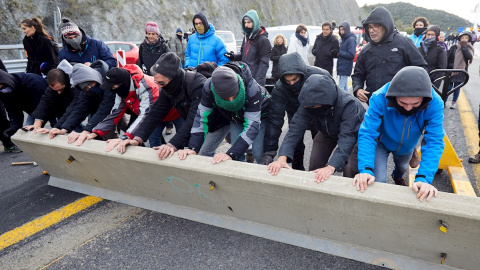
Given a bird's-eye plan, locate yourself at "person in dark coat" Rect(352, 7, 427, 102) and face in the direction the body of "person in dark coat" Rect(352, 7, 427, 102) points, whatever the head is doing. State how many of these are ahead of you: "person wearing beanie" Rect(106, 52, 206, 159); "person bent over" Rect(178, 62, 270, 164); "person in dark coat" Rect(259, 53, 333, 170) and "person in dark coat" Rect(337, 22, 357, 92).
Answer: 3

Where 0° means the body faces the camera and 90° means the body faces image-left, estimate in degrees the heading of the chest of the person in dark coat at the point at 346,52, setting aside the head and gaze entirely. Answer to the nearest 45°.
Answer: approximately 45°

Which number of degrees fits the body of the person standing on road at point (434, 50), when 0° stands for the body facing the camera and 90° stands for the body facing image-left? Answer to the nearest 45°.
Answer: approximately 45°

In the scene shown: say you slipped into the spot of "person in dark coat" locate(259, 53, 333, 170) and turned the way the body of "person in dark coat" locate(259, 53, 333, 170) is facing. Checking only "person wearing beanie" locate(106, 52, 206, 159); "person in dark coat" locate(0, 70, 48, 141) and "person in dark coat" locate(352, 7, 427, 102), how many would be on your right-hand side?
2

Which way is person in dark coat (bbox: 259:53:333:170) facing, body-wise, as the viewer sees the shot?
toward the camera

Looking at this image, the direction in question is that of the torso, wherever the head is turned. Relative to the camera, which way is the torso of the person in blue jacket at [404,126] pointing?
toward the camera

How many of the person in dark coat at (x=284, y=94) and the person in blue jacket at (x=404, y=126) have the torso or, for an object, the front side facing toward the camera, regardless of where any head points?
2

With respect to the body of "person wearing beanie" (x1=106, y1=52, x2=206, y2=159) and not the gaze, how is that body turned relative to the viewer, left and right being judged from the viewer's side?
facing the viewer and to the left of the viewer

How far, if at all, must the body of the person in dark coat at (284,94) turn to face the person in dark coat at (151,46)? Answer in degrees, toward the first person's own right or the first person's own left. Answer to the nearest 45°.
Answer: approximately 135° to the first person's own right

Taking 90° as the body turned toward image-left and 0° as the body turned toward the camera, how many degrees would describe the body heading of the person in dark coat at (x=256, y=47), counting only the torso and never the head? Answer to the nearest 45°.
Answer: approximately 45°

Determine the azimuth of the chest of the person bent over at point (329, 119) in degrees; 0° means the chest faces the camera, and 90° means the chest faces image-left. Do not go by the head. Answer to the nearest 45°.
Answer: approximately 45°

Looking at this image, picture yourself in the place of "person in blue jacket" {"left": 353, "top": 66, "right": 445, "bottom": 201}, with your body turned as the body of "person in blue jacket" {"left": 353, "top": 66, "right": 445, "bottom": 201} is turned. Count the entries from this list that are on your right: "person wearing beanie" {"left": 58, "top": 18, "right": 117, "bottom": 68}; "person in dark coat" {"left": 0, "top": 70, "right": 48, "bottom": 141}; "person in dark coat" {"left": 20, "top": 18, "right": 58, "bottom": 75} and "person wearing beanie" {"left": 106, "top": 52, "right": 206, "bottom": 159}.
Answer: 4
